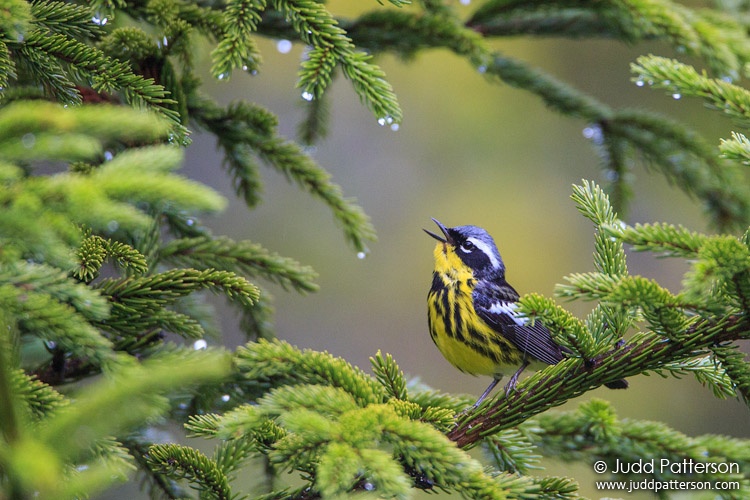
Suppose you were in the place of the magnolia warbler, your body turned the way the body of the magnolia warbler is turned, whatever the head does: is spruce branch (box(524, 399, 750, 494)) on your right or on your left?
on your left

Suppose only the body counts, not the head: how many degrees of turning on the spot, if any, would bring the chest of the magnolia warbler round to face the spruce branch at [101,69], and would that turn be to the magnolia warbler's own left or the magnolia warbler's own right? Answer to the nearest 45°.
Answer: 0° — it already faces it

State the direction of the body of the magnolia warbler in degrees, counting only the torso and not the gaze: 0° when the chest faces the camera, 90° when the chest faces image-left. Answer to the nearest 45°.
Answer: approximately 45°

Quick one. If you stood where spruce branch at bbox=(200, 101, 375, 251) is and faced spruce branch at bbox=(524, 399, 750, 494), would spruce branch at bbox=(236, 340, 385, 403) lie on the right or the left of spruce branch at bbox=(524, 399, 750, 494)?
right
